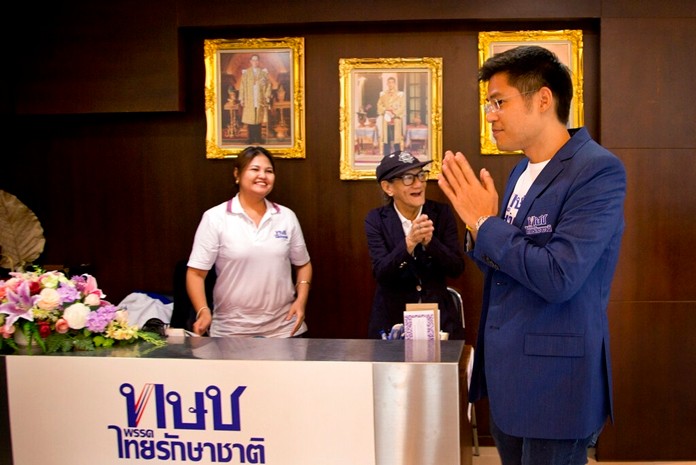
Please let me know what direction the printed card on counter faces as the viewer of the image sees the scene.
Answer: facing the viewer

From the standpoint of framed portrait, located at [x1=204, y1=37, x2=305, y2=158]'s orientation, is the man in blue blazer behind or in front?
in front

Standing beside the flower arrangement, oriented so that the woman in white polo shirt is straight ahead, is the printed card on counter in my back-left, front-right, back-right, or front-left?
front-right

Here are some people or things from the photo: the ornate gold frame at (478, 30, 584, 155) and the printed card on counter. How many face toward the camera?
2

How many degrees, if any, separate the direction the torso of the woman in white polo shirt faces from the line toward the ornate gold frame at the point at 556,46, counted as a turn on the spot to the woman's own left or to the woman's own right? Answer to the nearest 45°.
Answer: approximately 90° to the woman's own left

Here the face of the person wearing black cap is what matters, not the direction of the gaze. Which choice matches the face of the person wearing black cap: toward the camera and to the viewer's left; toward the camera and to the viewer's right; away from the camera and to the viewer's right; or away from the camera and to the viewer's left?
toward the camera and to the viewer's right

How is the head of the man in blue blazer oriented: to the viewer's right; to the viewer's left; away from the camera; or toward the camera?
to the viewer's left

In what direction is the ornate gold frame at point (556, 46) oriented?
toward the camera

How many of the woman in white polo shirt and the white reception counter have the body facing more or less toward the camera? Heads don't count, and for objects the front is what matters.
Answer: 2

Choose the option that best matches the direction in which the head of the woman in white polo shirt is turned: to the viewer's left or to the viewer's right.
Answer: to the viewer's right

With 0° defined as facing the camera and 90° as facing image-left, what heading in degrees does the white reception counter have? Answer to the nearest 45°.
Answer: approximately 0°
